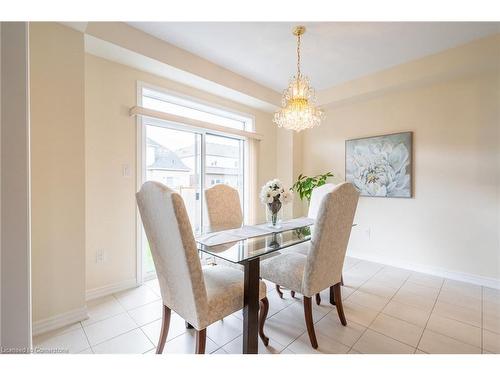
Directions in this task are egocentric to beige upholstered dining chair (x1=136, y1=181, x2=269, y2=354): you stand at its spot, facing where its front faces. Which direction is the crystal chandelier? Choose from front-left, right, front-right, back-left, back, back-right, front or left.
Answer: front

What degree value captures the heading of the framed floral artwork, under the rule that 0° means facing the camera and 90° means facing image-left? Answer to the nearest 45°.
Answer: approximately 45°

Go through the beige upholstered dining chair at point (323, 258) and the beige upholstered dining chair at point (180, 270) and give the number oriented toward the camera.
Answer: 0

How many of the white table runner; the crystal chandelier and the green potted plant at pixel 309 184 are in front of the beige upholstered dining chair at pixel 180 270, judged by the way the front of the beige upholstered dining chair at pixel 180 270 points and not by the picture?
3

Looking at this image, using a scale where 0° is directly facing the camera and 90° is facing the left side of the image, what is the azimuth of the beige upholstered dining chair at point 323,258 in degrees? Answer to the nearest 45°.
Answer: approximately 135°

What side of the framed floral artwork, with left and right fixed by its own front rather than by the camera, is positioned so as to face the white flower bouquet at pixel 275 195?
front

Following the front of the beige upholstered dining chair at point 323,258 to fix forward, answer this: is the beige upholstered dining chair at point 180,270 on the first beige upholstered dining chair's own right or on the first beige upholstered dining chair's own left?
on the first beige upholstered dining chair's own left

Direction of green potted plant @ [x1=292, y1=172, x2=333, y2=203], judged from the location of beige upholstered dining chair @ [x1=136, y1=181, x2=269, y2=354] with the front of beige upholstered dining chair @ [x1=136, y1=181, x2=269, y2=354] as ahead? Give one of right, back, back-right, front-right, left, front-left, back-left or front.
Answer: front

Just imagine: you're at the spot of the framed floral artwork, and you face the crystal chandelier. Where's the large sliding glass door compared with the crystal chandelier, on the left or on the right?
right

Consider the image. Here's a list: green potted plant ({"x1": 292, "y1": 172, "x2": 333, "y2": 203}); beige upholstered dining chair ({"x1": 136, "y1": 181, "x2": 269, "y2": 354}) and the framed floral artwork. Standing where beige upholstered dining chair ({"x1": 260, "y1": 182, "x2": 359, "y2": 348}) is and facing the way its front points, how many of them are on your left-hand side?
1

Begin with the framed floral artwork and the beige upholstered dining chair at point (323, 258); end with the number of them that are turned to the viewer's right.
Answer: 0

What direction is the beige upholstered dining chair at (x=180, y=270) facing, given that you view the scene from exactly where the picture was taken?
facing away from the viewer and to the right of the viewer

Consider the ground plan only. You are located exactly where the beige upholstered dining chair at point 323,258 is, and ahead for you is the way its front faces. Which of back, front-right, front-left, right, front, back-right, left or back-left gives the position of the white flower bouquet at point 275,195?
front
